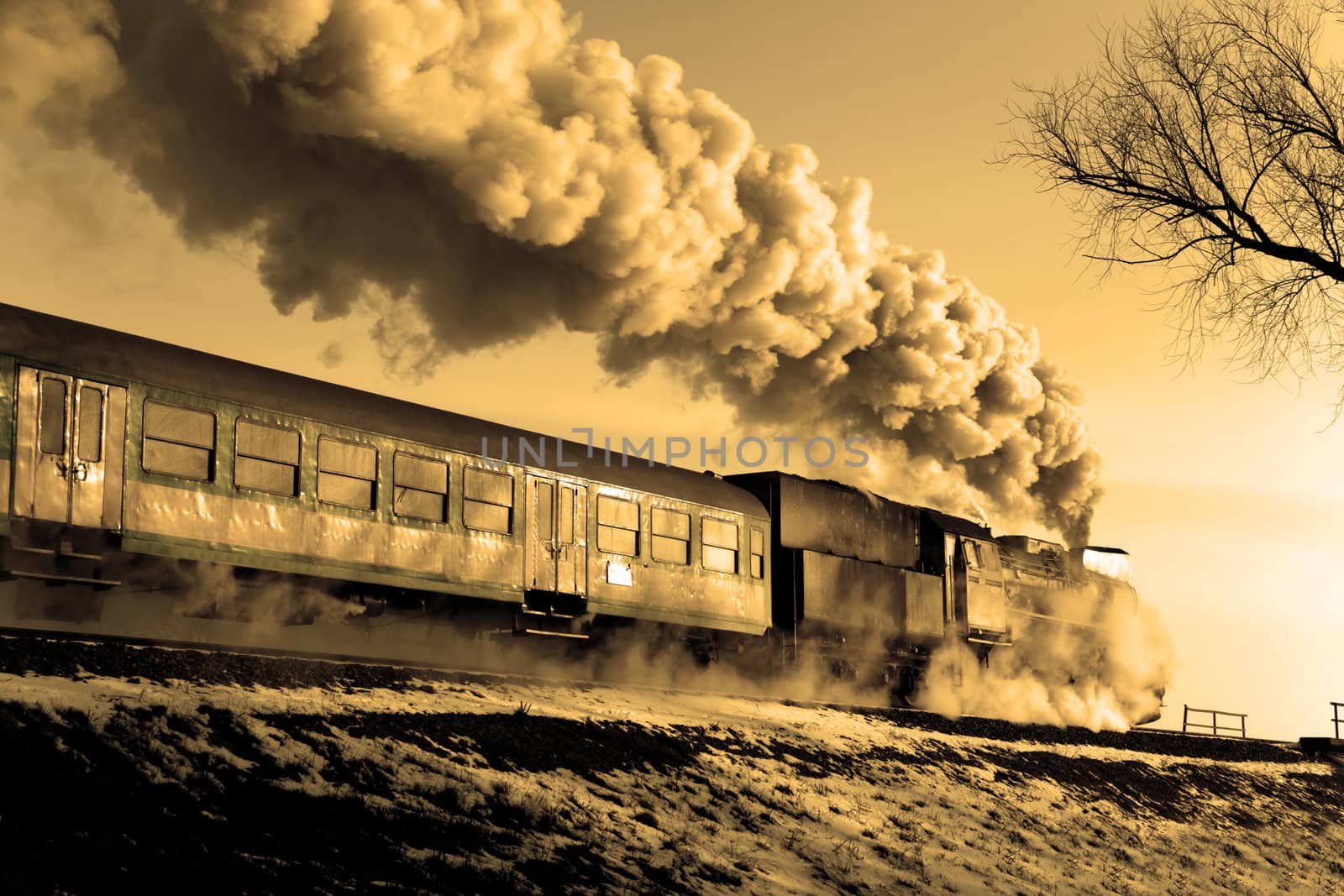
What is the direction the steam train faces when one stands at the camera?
facing away from the viewer and to the right of the viewer
